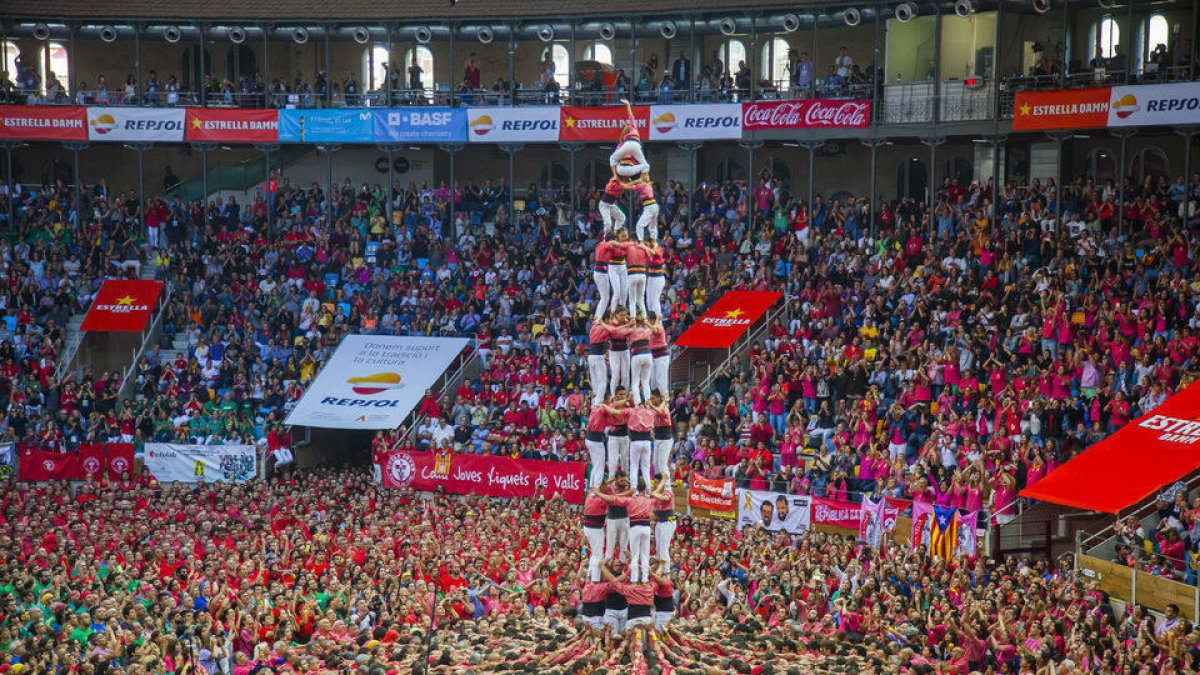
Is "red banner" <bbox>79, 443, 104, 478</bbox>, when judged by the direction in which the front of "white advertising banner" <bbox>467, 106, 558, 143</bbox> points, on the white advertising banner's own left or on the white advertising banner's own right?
on the white advertising banner's own right

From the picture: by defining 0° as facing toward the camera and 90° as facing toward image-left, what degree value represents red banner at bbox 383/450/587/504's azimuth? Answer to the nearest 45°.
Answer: approximately 0°

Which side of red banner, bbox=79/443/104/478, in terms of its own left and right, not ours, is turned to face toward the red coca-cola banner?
left

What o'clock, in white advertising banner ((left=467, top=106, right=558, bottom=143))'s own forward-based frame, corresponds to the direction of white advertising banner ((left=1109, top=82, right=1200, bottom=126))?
white advertising banner ((left=1109, top=82, right=1200, bottom=126)) is roughly at 10 o'clock from white advertising banner ((left=467, top=106, right=558, bottom=143)).

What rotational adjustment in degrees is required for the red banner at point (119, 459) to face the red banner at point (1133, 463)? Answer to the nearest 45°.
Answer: approximately 45° to its left

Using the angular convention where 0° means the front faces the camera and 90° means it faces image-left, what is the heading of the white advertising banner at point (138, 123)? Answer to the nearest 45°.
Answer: approximately 0°

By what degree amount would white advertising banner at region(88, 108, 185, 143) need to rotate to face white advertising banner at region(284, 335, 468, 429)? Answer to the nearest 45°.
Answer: approximately 45° to its left

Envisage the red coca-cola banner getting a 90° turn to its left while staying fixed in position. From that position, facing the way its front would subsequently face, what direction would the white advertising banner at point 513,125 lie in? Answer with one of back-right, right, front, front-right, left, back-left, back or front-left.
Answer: back

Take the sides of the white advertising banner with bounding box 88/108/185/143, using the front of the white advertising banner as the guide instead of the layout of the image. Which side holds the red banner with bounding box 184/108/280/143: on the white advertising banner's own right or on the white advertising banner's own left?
on the white advertising banner's own left

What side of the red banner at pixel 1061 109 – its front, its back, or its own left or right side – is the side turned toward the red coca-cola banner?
right
